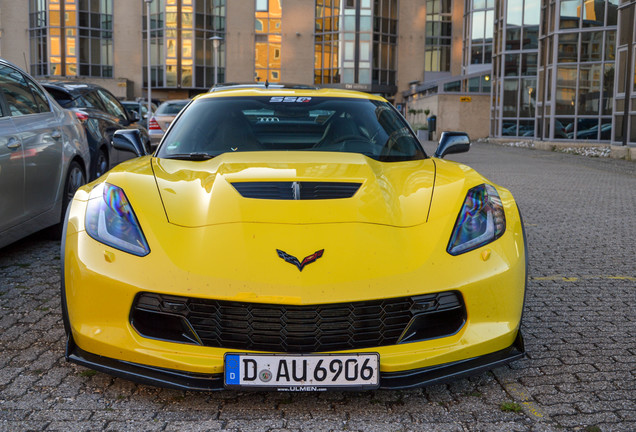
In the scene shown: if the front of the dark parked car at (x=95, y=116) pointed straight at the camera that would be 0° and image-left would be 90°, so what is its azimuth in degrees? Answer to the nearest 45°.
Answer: approximately 225°

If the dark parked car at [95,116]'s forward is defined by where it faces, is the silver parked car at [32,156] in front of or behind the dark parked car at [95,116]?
behind

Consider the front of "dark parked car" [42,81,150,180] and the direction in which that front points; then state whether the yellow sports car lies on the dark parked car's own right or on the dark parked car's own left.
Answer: on the dark parked car's own right

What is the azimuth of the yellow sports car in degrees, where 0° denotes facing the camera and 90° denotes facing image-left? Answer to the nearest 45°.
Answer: approximately 0°

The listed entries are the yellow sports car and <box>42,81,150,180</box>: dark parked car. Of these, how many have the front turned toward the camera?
1
